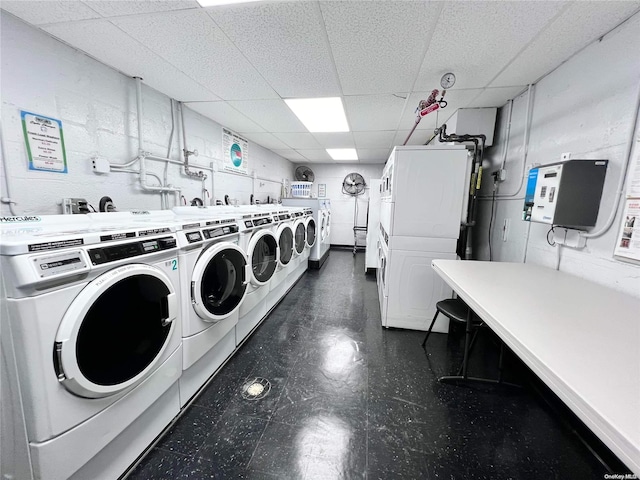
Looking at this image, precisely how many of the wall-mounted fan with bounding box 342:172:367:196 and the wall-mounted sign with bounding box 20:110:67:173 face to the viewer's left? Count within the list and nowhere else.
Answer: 0

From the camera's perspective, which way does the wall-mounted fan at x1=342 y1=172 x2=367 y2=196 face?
toward the camera

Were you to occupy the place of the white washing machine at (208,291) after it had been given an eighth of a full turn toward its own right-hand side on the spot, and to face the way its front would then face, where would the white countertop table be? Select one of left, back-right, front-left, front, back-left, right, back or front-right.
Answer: front-left

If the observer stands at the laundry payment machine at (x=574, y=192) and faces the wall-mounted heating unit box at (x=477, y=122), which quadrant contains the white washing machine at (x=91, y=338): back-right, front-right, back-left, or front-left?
back-left

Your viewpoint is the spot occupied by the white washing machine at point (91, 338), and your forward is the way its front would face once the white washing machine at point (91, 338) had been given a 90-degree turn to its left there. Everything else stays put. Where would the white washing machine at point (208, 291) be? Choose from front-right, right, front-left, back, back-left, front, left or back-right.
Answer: front

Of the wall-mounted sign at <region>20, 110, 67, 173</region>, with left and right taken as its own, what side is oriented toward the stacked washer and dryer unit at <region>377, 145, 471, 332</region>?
front

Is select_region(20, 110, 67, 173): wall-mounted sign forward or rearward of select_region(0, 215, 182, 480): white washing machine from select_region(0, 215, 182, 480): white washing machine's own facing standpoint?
rearward

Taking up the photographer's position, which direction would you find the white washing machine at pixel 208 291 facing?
facing the viewer and to the right of the viewer

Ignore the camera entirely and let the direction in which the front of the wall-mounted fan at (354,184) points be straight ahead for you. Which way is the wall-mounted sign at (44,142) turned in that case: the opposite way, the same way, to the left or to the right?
to the left

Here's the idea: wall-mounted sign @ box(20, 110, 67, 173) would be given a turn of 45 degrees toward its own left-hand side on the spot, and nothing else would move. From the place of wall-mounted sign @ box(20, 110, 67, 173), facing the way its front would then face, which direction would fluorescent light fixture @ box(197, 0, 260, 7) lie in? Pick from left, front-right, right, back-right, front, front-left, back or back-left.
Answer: front-right

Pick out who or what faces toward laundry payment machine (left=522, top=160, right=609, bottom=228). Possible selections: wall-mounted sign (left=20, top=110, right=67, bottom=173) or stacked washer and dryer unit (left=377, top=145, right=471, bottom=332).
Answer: the wall-mounted sign

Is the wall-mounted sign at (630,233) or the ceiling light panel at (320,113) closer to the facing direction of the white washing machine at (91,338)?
the wall-mounted sign

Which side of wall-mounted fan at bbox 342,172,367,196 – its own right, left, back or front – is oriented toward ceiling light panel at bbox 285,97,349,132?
front

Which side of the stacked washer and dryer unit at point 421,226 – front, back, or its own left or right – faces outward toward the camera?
left

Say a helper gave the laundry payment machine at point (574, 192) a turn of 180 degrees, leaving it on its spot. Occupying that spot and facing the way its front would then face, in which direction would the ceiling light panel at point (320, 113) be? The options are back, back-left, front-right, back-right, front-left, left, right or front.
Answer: back-left

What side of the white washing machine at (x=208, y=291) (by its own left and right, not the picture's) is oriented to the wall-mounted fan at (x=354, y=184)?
left

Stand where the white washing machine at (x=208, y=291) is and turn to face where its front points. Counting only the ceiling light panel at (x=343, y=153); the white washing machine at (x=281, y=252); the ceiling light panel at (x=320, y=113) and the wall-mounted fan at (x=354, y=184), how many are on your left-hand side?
4

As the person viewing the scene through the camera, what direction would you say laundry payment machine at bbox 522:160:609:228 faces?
facing the viewer and to the left of the viewer

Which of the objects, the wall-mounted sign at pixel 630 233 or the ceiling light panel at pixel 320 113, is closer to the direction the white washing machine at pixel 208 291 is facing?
the wall-mounted sign

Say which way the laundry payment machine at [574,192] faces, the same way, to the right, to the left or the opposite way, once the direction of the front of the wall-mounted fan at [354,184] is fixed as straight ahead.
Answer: to the right
